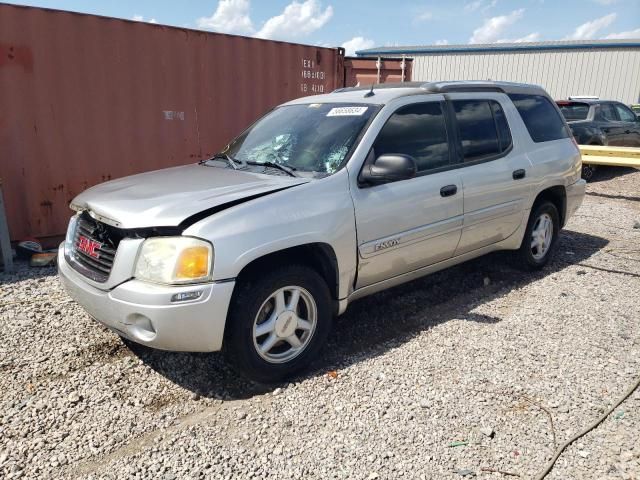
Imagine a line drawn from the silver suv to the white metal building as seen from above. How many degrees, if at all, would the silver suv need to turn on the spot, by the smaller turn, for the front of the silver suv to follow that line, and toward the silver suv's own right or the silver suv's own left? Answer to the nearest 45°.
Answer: approximately 180°

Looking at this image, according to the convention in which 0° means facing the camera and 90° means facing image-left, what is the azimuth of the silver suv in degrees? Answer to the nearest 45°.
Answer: approximately 45°

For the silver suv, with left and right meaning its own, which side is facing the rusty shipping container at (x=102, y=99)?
right

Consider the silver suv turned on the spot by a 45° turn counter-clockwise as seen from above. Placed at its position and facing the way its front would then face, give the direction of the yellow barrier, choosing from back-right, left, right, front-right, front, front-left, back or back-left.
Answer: back-left

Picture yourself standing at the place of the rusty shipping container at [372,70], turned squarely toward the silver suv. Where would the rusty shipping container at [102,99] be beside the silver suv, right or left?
right
